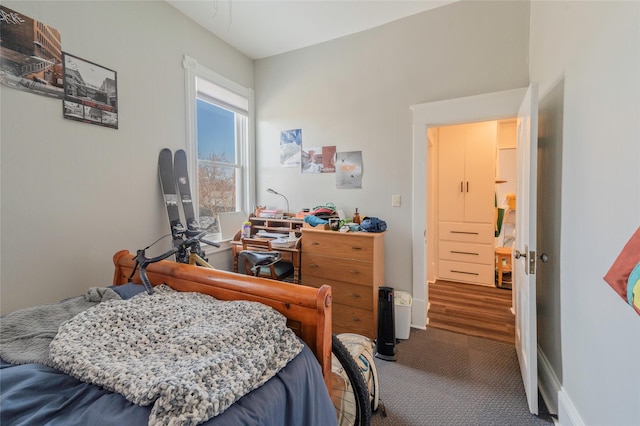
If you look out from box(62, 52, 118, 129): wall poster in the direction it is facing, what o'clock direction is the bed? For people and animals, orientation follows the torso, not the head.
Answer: The bed is roughly at 1 o'clock from the wall poster.

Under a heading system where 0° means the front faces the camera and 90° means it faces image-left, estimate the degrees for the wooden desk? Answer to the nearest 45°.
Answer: approximately 45°

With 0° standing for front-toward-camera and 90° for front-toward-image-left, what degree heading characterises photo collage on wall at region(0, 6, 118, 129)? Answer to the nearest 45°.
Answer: approximately 315°

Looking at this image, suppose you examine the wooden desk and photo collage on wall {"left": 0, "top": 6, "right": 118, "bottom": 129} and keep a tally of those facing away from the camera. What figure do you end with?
0

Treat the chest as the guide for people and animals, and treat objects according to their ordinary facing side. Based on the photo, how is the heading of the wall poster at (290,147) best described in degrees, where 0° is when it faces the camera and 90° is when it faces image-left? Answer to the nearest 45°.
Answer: approximately 45°

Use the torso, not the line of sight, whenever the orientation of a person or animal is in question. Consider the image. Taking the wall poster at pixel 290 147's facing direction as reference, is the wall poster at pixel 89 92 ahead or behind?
ahead

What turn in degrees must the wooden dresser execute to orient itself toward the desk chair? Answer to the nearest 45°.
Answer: approximately 45° to its right

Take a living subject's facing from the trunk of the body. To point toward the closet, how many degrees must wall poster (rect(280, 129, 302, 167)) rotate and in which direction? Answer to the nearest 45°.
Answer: approximately 135° to its left

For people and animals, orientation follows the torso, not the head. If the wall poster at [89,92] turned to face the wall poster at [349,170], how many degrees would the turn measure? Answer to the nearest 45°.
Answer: approximately 45° to its left

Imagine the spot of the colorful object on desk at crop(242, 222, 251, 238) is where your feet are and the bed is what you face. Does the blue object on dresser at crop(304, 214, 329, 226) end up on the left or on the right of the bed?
left

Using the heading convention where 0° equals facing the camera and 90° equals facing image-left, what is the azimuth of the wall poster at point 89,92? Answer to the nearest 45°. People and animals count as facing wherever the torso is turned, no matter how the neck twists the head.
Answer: approximately 315°

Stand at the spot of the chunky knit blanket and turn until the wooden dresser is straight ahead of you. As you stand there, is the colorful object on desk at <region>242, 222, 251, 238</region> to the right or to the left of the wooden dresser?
left

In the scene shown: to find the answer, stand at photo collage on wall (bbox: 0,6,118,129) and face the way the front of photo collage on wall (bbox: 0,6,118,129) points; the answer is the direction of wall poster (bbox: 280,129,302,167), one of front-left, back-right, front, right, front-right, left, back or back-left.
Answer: front-left
